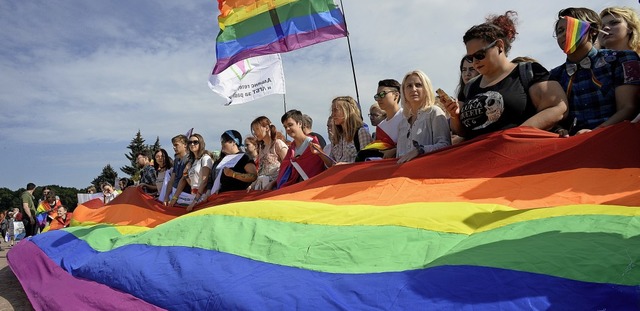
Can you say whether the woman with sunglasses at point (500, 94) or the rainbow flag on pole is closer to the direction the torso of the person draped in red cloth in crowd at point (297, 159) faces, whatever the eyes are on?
the woman with sunglasses

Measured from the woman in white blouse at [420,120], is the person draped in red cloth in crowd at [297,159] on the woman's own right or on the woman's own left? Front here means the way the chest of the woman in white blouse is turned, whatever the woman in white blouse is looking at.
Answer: on the woman's own right

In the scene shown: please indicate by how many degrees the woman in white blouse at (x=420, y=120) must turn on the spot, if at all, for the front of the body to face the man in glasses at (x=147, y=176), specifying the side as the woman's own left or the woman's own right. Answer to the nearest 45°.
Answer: approximately 90° to the woman's own right

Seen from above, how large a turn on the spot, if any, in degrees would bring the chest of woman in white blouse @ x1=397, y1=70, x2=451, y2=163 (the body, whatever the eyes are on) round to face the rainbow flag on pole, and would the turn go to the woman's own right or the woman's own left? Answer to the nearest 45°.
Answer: approximately 90° to the woman's own right

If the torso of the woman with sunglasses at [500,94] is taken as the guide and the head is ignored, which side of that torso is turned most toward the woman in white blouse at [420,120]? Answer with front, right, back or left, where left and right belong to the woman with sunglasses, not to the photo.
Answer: right

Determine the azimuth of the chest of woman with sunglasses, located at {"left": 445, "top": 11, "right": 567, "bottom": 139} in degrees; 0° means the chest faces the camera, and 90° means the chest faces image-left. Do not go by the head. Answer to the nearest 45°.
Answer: approximately 45°

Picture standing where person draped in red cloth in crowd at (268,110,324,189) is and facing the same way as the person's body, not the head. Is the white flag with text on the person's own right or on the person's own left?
on the person's own right

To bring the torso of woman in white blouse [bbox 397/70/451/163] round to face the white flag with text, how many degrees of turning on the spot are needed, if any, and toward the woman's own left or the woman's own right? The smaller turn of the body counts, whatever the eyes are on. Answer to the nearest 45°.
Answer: approximately 90° to the woman's own right

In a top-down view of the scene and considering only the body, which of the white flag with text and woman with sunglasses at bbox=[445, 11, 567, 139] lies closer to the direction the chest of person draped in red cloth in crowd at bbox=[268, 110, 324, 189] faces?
the woman with sunglasses

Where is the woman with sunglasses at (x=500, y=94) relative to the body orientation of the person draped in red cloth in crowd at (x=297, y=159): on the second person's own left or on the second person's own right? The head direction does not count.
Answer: on the second person's own left

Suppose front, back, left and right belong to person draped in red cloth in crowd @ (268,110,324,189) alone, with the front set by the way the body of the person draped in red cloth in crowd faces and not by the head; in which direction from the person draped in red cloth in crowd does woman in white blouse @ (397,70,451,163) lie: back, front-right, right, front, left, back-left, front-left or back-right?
left
